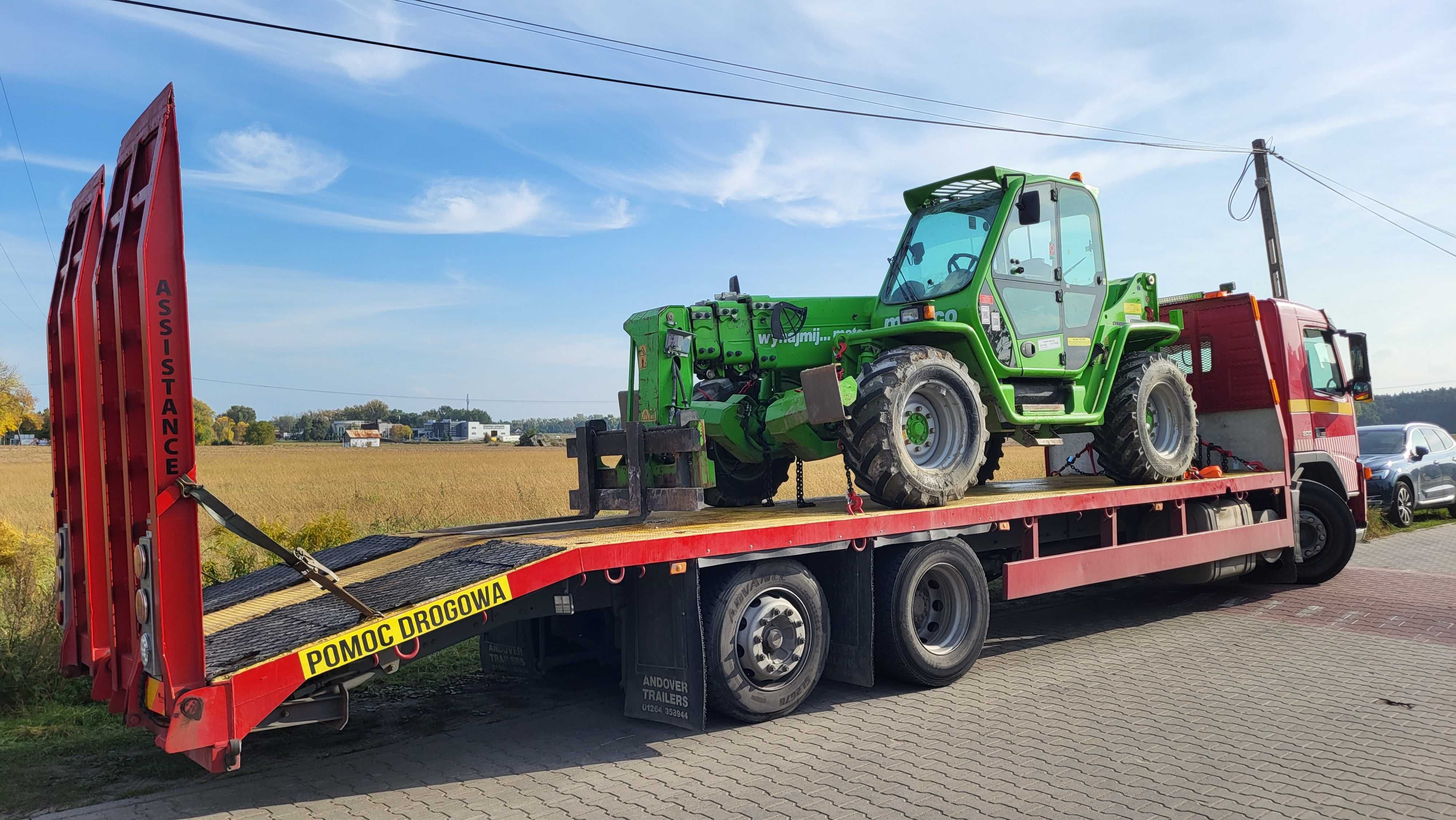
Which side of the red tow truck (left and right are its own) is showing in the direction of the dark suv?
front

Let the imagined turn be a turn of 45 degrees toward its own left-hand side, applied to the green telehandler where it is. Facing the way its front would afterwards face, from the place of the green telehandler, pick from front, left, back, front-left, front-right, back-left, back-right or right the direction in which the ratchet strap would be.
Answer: front-right

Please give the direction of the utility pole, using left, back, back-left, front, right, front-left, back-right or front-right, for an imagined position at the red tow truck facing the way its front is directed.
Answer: front

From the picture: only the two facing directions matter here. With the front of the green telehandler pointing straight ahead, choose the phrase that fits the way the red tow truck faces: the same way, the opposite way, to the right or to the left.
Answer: the opposite way

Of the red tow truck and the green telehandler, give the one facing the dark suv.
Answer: the red tow truck

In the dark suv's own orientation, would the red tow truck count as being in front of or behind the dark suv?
in front

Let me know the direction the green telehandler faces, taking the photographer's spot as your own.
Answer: facing the viewer and to the left of the viewer

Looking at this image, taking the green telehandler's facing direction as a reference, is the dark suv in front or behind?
behind

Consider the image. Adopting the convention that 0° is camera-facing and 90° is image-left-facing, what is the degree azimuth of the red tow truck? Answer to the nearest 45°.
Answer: approximately 225°

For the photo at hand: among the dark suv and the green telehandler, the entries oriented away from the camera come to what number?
0

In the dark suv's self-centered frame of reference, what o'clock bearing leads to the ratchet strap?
The ratchet strap is roughly at 11 o'clock from the dark suv.
